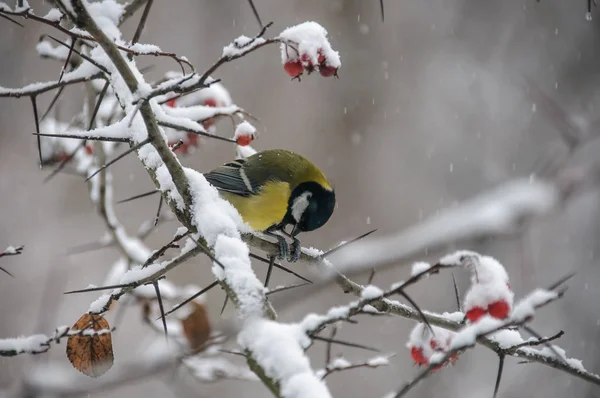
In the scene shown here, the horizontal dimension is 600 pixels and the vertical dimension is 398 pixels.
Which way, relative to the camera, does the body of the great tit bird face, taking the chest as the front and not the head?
to the viewer's right
